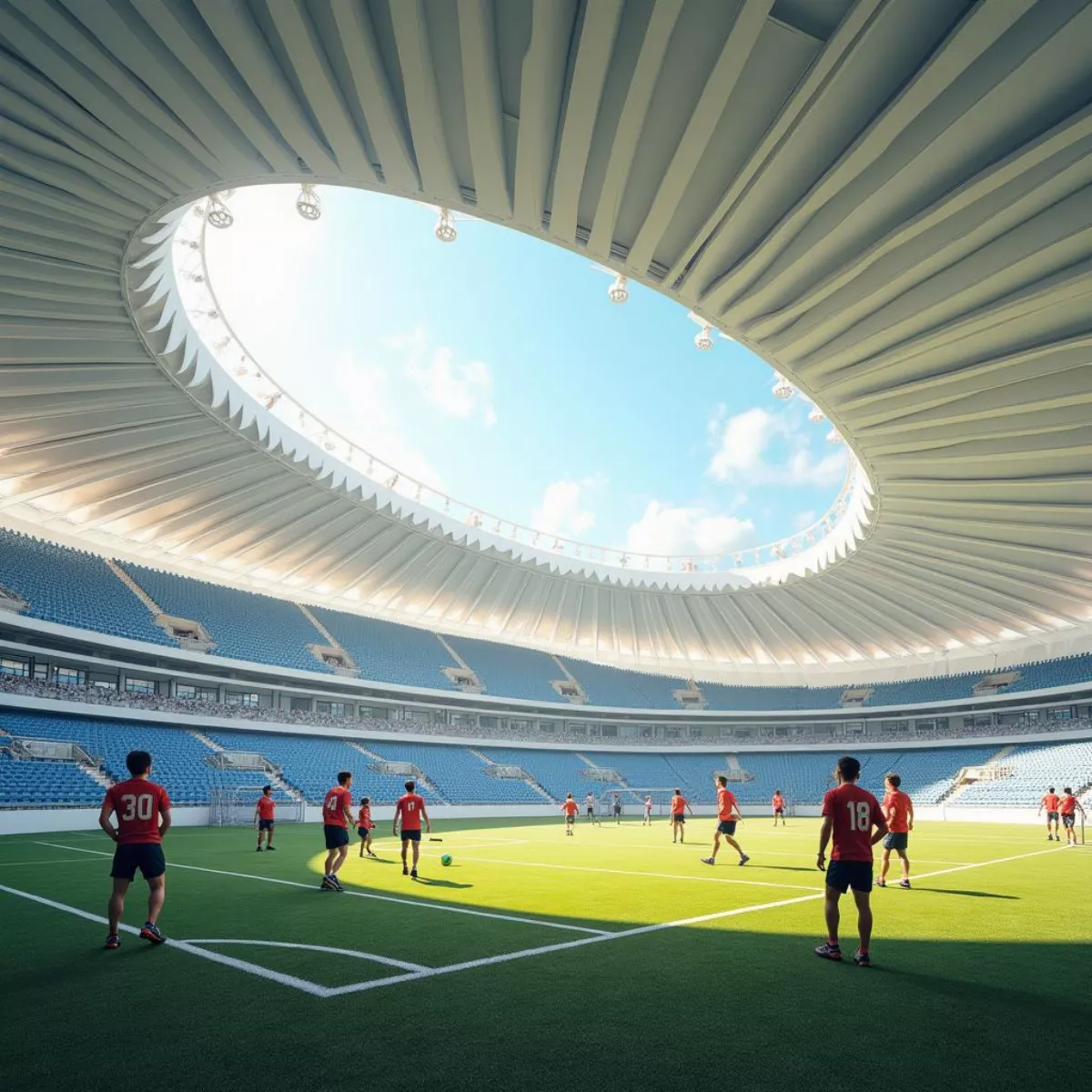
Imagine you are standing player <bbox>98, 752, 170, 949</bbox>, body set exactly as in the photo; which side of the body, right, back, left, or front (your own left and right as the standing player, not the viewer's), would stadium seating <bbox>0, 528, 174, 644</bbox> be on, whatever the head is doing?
front

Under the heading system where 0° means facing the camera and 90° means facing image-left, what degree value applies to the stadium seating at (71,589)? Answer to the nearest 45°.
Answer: approximately 315°

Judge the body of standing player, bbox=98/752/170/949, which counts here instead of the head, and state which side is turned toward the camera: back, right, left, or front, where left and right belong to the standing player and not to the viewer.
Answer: back

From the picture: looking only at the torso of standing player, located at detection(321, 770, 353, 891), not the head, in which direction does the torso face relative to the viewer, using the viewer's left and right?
facing away from the viewer and to the right of the viewer

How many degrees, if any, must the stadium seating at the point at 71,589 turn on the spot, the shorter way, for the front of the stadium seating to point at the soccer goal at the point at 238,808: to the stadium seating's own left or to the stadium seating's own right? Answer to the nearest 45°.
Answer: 0° — it already faces it

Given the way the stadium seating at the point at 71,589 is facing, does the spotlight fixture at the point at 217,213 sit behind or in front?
in front

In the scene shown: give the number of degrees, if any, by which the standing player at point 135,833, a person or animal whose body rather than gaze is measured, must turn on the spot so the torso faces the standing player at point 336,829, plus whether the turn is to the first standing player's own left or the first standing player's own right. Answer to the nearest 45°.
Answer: approximately 45° to the first standing player's own right

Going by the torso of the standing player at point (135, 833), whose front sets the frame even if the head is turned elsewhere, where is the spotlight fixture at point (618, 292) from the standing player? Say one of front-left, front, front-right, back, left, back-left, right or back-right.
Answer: front-right

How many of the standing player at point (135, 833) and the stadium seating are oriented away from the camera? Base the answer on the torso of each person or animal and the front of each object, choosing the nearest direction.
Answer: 1

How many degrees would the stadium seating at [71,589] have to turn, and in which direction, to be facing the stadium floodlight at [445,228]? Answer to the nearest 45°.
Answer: approximately 45° to its right

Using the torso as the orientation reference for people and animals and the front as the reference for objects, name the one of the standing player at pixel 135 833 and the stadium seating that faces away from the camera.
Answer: the standing player
